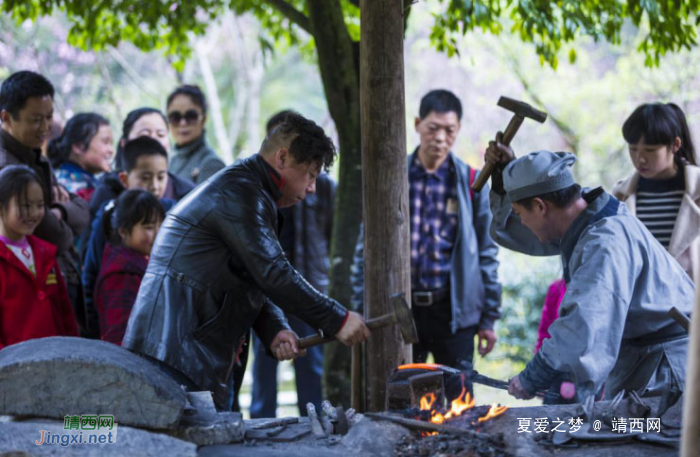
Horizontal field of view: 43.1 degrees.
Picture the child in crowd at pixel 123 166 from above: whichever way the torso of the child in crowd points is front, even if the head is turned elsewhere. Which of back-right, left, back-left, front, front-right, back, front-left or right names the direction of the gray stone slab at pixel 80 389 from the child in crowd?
front-right

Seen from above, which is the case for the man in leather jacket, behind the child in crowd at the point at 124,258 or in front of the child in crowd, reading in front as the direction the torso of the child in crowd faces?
in front

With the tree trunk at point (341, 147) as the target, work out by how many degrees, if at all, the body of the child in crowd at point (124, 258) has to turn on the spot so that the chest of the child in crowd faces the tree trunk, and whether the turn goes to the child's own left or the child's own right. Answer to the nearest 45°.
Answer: approximately 45° to the child's own left

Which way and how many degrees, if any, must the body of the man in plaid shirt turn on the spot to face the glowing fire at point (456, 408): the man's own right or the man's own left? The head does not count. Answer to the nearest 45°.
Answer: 0° — they already face it

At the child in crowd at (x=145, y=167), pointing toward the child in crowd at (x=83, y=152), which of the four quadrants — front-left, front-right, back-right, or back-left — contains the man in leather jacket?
back-left

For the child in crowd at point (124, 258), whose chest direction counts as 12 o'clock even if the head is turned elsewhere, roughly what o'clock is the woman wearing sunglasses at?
The woman wearing sunglasses is roughly at 8 o'clock from the child in crowd.
